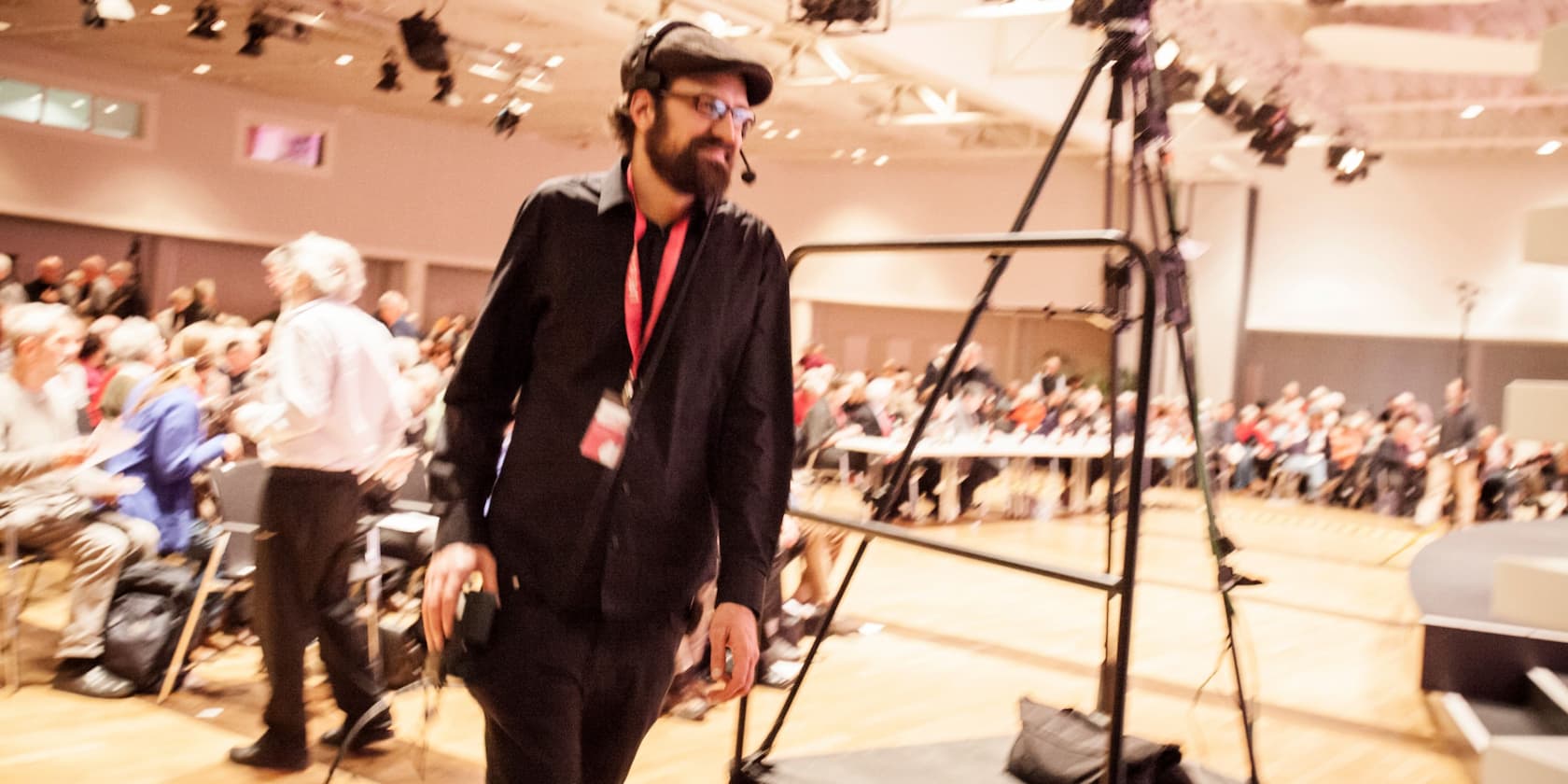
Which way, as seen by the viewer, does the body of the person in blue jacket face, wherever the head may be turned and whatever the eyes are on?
to the viewer's right

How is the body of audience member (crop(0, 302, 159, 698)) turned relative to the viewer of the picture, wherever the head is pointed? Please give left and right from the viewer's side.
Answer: facing to the right of the viewer

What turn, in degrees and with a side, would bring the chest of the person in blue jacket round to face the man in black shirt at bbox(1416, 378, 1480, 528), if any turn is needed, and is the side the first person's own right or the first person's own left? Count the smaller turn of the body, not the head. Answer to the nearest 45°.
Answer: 0° — they already face them

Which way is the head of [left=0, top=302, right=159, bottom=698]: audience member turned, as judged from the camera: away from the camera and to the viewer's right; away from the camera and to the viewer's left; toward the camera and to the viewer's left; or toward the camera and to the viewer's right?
toward the camera and to the viewer's right

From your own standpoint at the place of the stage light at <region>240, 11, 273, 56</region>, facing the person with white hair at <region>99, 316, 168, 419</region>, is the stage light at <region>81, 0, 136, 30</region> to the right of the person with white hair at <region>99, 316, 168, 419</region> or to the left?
right

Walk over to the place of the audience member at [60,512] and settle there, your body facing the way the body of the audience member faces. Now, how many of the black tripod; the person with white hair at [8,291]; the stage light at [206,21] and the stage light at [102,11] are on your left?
3

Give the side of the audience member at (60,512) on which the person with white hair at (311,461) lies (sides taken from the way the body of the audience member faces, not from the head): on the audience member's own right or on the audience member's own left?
on the audience member's own right

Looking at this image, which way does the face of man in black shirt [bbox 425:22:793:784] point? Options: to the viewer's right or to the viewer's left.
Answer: to the viewer's right

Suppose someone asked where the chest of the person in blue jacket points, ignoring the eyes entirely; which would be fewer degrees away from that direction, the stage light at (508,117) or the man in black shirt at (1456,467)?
the man in black shirt

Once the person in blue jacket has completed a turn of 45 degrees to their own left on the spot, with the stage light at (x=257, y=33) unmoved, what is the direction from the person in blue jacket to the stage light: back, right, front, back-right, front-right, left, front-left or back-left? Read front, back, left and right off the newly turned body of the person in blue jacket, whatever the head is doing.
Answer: front-left

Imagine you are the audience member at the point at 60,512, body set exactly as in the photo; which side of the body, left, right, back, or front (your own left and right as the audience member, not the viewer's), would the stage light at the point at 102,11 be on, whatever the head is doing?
left

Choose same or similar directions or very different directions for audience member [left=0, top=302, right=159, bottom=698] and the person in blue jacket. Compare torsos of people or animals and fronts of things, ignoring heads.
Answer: same or similar directions

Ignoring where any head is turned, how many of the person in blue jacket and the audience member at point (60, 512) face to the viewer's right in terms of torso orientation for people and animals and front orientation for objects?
2

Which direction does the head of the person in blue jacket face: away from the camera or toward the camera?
away from the camera
